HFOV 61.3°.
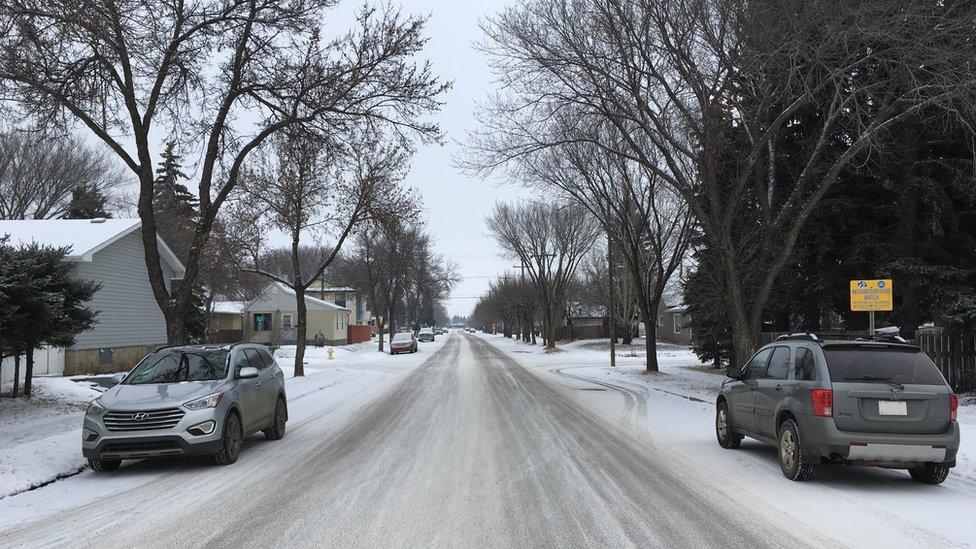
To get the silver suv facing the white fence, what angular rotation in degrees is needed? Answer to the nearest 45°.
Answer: approximately 135° to its right

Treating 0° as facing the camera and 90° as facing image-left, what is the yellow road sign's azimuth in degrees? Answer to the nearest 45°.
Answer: approximately 0°

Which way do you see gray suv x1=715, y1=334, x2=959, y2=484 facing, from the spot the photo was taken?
facing away from the viewer and to the left of the viewer

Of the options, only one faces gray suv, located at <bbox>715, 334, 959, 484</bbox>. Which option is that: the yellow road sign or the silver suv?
the yellow road sign

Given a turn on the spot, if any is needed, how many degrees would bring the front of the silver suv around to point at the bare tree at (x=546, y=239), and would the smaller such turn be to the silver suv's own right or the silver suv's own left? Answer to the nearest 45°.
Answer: approximately 180°

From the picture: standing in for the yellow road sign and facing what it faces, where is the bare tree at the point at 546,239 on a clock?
The bare tree is roughly at 5 o'clock from the yellow road sign.

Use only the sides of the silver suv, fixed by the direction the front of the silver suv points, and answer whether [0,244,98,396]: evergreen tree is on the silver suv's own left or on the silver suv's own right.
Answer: on the silver suv's own right

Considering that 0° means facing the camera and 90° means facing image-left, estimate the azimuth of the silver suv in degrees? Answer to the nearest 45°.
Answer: approximately 45°

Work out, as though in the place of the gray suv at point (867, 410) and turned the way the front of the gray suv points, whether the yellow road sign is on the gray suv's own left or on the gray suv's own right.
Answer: on the gray suv's own right

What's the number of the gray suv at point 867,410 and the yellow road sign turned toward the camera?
1

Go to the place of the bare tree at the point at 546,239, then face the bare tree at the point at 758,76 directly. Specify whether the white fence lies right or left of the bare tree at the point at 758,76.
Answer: right

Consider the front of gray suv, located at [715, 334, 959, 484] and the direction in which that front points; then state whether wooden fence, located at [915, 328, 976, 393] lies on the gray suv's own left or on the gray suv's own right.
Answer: on the gray suv's own right
